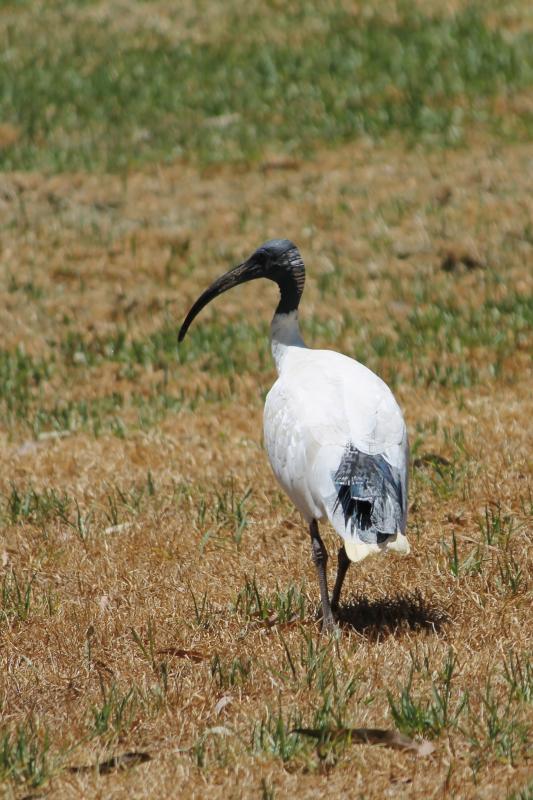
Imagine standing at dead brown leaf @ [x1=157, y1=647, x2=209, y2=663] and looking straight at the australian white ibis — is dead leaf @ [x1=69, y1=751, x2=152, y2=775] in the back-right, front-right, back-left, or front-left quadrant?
back-right

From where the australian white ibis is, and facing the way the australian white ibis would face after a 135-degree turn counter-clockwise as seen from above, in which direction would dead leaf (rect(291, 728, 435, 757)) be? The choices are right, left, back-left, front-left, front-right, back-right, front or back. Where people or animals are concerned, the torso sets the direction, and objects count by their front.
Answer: front

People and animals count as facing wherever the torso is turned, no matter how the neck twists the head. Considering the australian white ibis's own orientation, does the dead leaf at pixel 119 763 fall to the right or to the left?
on its left

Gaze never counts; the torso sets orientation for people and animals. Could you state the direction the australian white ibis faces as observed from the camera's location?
facing away from the viewer and to the left of the viewer
